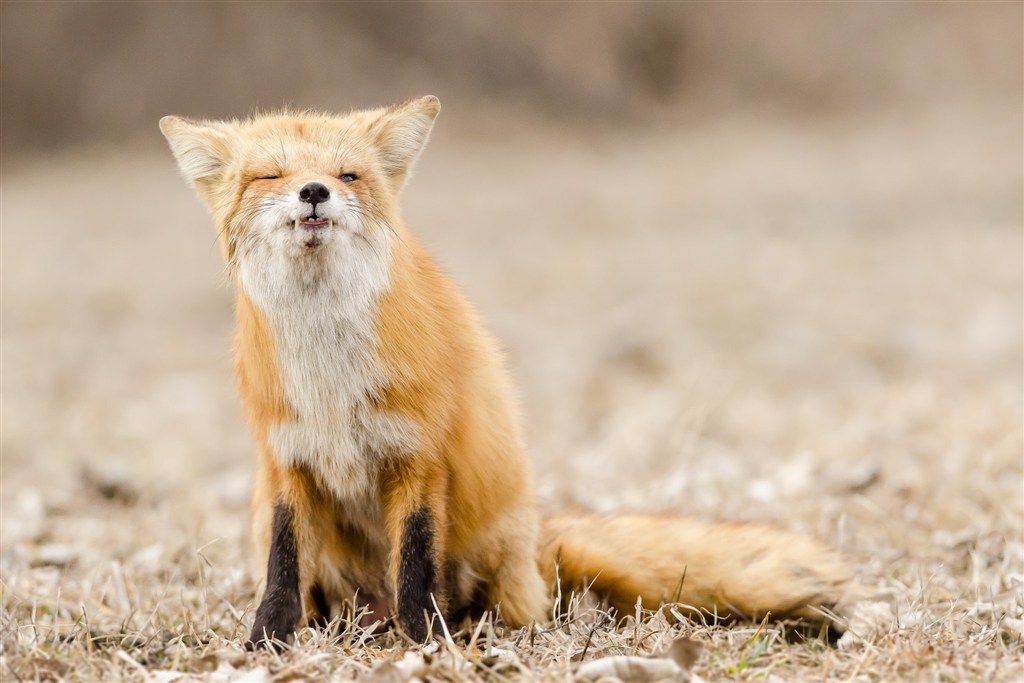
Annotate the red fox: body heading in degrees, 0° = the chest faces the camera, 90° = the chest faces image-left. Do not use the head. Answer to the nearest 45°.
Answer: approximately 45°
